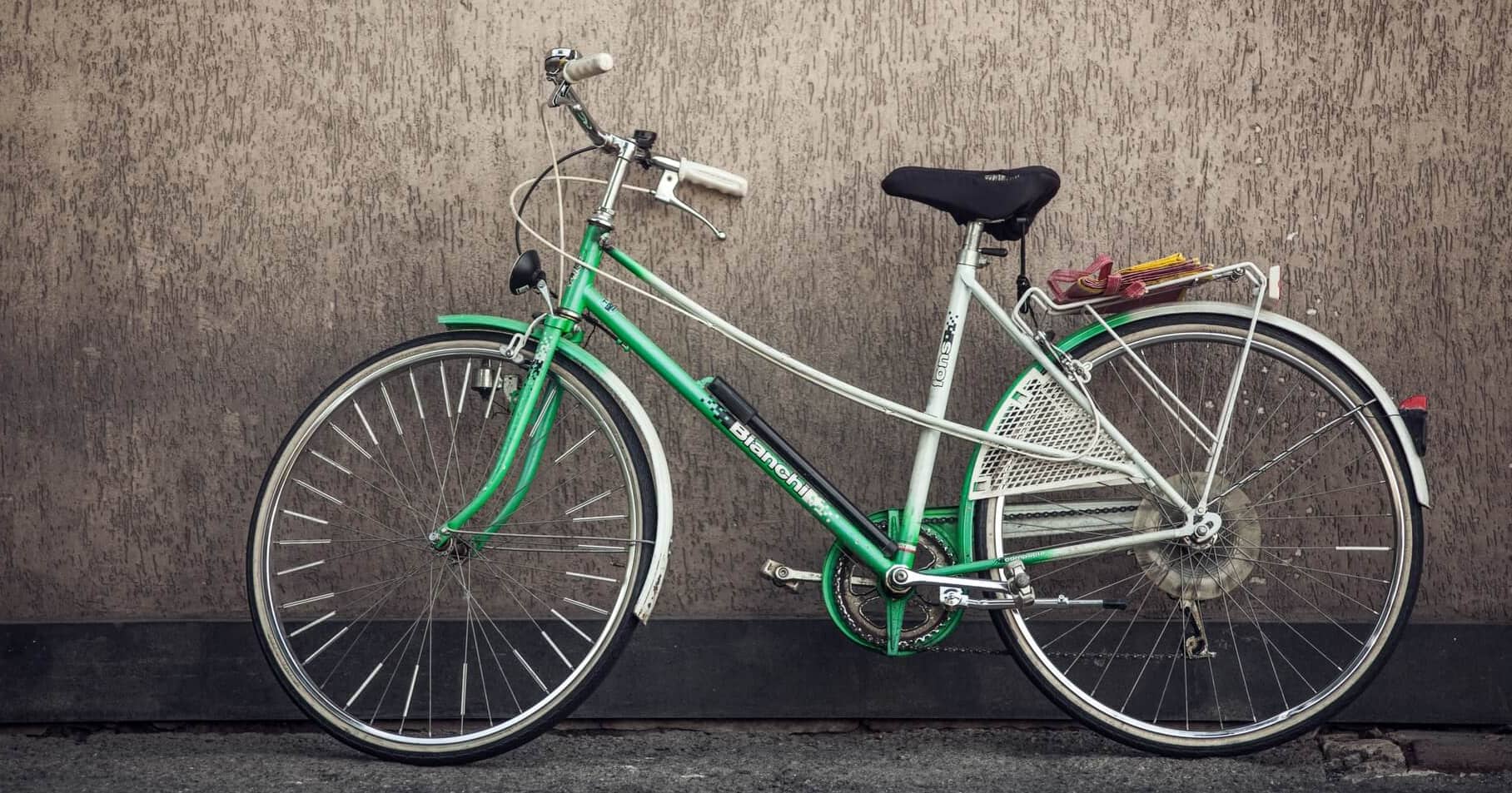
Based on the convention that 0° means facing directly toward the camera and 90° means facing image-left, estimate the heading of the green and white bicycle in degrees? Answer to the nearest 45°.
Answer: approximately 90°
